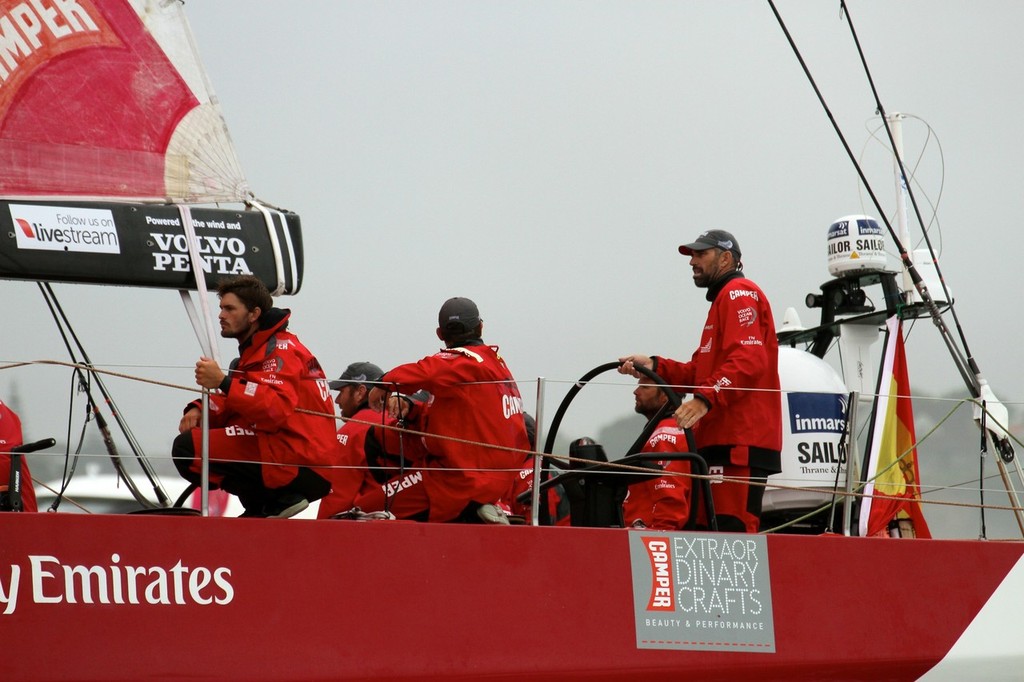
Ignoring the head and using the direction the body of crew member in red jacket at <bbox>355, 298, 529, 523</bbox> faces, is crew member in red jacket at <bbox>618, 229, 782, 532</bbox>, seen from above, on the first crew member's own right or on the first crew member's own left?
on the first crew member's own right

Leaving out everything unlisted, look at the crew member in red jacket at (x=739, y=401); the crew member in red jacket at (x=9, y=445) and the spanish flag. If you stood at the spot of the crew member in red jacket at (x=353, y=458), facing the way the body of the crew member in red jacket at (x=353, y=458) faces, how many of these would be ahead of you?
1

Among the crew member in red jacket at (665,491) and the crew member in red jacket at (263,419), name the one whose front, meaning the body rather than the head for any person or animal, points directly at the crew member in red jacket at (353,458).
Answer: the crew member in red jacket at (665,491)

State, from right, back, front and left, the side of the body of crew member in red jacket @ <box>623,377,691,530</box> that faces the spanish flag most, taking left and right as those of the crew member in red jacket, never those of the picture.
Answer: back

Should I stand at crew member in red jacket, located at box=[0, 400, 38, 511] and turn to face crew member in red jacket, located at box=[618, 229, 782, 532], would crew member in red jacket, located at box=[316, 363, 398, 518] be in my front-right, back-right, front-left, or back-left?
front-left

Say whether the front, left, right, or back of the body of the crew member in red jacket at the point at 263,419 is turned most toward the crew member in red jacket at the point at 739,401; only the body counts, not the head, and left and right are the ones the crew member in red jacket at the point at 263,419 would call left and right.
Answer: back

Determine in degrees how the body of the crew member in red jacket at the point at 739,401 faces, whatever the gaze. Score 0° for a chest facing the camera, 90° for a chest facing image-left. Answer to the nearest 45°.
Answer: approximately 90°

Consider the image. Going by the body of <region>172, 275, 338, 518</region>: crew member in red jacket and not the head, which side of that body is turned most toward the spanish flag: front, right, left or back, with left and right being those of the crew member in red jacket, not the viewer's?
back

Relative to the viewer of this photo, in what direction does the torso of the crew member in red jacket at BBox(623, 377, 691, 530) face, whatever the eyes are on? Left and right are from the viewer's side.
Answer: facing to the left of the viewer

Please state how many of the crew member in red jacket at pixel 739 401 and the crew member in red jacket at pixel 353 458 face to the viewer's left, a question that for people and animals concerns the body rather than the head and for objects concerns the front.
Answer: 2

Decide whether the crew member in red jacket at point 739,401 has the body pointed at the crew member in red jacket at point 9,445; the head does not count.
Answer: yes

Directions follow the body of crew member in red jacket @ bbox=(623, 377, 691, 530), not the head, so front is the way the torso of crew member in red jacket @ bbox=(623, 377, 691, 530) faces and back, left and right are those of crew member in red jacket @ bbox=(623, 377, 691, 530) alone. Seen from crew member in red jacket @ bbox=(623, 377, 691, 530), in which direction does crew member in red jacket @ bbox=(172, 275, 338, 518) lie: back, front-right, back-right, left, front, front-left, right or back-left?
front-left

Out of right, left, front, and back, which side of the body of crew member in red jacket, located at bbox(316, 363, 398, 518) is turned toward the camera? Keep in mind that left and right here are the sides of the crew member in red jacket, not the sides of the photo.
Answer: left

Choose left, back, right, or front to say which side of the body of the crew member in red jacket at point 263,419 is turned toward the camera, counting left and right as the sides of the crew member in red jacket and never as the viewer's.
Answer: left
